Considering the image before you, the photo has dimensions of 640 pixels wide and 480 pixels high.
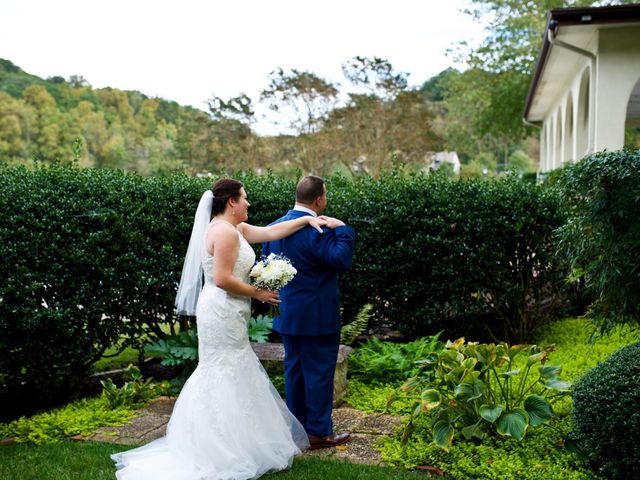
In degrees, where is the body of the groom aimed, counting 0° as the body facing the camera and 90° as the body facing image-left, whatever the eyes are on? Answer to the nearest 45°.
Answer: approximately 225°

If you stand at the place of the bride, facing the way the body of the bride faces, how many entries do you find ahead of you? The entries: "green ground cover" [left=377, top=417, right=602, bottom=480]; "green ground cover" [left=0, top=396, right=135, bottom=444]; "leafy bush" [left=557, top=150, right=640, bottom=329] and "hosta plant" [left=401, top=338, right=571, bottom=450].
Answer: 3

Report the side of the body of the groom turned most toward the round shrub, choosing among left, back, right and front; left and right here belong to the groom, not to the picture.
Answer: right

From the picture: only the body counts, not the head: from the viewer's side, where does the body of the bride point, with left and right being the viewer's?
facing to the right of the viewer

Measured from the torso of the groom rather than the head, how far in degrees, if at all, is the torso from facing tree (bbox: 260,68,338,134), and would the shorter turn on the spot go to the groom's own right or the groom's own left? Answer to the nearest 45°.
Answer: approximately 45° to the groom's own left

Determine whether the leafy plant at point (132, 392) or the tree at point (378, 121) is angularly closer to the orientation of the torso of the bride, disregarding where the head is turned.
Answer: the tree

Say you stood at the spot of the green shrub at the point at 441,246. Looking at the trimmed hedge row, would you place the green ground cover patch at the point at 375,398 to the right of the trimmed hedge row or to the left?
left

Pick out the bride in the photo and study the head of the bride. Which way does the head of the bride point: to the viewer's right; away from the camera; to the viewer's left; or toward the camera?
to the viewer's right

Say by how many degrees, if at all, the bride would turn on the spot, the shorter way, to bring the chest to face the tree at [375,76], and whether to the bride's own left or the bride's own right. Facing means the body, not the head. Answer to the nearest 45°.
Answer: approximately 90° to the bride's own left
